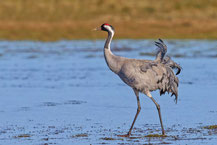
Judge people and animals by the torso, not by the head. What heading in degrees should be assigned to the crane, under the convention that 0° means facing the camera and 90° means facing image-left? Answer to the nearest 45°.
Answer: approximately 90°
